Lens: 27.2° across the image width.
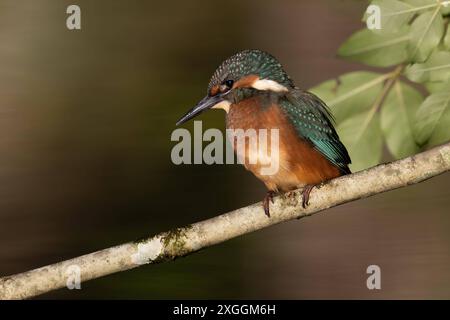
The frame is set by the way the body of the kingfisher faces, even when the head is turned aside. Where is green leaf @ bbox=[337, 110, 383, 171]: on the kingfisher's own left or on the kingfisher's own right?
on the kingfisher's own left

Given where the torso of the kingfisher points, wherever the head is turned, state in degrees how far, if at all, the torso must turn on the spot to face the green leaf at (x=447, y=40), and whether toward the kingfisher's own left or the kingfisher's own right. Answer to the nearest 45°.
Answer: approximately 90° to the kingfisher's own left

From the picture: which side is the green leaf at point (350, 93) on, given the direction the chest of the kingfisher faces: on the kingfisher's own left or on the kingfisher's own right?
on the kingfisher's own left

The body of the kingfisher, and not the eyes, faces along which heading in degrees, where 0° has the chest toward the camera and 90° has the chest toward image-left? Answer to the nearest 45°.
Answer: approximately 45°
